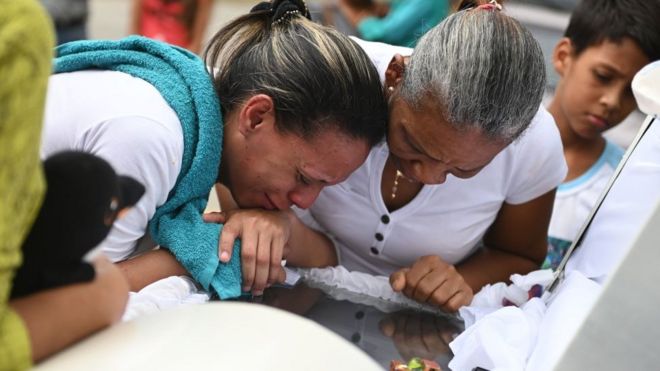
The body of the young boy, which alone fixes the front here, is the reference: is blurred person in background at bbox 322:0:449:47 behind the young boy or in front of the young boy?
behind

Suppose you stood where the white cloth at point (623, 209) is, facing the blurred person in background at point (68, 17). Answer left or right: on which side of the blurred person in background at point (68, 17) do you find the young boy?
right

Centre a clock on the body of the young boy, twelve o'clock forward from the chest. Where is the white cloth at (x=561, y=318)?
The white cloth is roughly at 1 o'clock from the young boy.

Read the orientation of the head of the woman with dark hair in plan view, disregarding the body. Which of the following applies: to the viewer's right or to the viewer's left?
to the viewer's right

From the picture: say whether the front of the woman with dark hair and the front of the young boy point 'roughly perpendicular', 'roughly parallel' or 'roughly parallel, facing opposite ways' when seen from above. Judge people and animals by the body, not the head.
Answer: roughly perpendicular

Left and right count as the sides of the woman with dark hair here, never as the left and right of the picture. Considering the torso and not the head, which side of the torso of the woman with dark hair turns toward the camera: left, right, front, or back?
right
